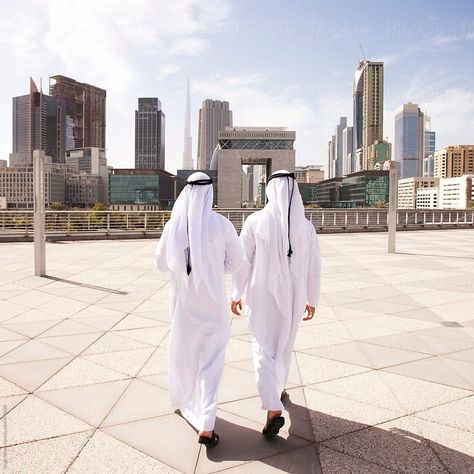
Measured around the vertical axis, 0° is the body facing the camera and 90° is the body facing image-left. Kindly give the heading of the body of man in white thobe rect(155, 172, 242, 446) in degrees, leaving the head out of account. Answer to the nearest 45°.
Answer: approximately 180°

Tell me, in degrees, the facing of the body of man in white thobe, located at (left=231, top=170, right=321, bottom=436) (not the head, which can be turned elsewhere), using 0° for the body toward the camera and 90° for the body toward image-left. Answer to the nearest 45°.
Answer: approximately 180°

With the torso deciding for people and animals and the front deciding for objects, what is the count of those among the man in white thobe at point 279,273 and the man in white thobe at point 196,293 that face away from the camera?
2

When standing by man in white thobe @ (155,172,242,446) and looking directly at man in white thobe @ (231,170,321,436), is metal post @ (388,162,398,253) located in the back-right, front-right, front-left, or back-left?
front-left

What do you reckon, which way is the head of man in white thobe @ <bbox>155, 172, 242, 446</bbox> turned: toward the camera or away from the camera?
away from the camera

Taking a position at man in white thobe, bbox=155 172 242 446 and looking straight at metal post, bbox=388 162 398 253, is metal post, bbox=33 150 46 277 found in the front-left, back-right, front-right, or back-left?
front-left

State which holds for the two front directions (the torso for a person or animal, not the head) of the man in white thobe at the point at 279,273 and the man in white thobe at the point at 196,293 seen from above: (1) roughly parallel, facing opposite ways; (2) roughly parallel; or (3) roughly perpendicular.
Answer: roughly parallel

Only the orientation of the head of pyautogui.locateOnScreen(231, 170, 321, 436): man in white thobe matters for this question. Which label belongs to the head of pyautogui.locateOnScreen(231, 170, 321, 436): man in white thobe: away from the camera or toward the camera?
away from the camera
